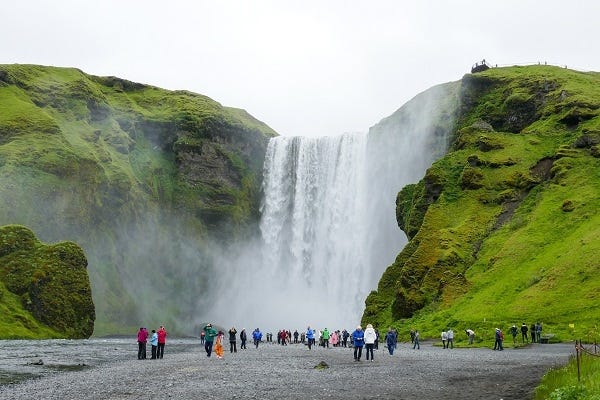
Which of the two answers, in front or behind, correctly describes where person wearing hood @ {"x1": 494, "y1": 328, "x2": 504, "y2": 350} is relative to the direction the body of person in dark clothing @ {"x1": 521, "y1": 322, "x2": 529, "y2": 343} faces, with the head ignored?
behind

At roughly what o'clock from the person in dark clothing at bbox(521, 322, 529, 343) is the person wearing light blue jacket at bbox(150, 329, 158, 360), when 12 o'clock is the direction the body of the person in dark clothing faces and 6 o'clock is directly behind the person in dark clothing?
The person wearing light blue jacket is roughly at 8 o'clock from the person in dark clothing.

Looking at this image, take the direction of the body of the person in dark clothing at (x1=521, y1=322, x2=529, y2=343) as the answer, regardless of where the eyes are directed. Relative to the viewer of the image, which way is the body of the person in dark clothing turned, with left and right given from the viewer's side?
facing away from the viewer

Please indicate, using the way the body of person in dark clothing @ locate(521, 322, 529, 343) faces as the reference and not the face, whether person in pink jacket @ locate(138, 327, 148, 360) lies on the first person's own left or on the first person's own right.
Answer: on the first person's own left

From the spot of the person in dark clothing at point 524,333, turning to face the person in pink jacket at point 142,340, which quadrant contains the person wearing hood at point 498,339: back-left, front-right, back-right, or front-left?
front-left

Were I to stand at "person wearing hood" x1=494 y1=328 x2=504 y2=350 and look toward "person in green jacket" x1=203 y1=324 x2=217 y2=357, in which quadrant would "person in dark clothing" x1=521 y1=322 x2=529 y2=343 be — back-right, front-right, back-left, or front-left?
back-right

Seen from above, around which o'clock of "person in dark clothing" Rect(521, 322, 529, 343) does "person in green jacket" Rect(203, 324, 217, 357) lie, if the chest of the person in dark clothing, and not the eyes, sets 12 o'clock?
The person in green jacket is roughly at 8 o'clock from the person in dark clothing.
